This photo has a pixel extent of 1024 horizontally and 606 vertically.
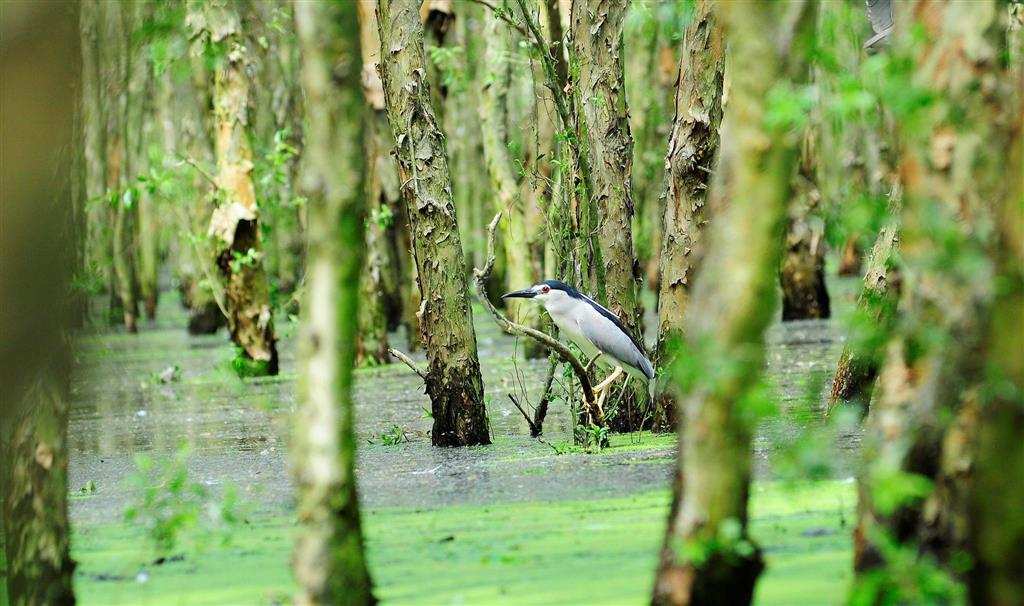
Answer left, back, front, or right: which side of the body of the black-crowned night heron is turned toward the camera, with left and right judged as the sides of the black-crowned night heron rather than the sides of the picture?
left

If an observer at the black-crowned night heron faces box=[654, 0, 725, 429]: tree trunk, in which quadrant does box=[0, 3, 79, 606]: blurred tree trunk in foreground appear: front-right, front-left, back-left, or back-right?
back-right

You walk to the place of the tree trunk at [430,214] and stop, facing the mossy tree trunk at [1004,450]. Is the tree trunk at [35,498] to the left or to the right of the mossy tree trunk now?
right

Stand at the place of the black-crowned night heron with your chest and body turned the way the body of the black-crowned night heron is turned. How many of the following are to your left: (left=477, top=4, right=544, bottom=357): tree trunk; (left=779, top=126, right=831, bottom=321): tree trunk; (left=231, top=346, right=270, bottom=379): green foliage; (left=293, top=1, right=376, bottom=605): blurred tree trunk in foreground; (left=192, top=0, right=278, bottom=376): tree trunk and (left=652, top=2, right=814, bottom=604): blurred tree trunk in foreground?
2

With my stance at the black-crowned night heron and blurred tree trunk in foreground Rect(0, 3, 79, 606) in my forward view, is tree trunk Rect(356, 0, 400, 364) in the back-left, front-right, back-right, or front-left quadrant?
back-right

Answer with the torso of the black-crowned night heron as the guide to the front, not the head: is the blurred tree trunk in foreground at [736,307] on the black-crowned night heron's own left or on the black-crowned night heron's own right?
on the black-crowned night heron's own left

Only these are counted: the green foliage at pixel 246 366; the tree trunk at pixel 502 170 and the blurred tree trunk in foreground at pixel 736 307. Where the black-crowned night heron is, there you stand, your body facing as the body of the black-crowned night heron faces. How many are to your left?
1

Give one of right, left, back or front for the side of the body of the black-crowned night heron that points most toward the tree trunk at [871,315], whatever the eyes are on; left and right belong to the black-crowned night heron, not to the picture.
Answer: back

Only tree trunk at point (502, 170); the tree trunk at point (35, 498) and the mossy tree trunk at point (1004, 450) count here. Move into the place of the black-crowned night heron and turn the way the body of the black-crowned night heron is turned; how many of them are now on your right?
1

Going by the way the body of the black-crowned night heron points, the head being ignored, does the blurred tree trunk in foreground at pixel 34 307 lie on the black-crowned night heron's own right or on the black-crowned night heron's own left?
on the black-crowned night heron's own left

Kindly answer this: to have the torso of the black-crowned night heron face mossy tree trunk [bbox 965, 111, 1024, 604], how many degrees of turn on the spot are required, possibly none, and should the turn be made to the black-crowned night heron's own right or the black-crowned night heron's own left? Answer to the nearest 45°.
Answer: approximately 90° to the black-crowned night heron's own left

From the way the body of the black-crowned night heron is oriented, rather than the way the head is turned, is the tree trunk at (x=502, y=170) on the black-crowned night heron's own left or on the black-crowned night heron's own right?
on the black-crowned night heron's own right

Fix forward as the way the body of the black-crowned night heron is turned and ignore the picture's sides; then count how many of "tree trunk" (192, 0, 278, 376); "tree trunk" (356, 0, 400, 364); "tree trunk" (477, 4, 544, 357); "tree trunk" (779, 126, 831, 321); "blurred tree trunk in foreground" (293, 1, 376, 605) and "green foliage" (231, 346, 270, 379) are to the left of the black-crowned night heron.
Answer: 1

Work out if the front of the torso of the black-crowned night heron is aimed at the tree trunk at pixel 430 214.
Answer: yes

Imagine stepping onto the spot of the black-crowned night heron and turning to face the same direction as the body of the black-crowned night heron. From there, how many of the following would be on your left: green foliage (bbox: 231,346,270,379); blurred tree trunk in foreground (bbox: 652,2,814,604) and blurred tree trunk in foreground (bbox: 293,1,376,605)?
2

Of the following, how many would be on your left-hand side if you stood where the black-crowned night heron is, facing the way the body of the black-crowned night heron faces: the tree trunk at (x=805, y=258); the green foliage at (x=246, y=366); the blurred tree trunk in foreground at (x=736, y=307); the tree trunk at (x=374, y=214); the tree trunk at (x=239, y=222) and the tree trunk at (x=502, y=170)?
1
